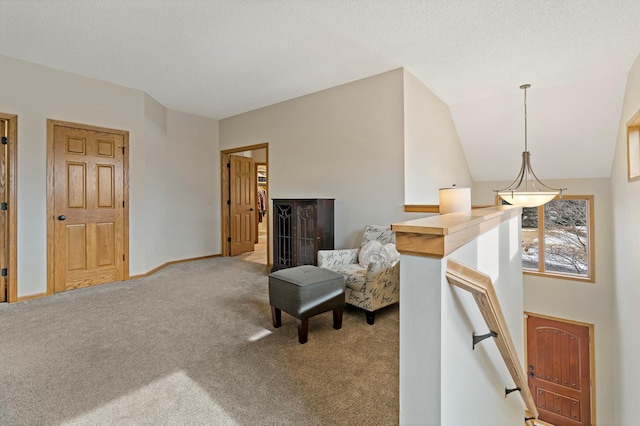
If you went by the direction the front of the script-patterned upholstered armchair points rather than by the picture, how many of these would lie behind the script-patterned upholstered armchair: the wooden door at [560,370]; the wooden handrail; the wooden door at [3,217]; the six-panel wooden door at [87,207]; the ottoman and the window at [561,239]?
2

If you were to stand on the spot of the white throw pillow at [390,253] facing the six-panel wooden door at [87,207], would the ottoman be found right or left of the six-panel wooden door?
left

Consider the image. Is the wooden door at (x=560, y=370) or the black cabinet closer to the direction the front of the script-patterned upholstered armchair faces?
the black cabinet

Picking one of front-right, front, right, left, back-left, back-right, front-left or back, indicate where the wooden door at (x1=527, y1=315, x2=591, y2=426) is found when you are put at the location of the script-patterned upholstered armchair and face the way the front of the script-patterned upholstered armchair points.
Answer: back

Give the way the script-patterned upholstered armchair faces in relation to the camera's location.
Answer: facing the viewer and to the left of the viewer

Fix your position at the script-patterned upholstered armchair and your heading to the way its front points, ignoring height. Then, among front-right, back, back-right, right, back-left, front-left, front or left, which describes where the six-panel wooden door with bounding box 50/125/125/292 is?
front-right

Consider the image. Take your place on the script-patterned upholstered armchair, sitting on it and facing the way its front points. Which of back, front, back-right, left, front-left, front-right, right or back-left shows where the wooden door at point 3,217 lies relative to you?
front-right

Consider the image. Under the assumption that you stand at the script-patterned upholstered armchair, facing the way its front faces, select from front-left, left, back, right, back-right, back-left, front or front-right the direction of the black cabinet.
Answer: right

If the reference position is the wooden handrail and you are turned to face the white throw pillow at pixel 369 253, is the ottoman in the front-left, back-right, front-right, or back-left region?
front-left

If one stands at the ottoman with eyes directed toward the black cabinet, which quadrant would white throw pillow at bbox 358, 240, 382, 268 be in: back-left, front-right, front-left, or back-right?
front-right

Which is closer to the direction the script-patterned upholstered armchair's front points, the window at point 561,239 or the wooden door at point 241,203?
the wooden door

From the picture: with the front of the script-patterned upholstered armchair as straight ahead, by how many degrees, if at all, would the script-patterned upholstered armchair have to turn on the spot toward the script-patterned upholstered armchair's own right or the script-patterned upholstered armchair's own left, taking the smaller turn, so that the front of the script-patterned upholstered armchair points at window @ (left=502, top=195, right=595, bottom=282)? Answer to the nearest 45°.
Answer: approximately 180°

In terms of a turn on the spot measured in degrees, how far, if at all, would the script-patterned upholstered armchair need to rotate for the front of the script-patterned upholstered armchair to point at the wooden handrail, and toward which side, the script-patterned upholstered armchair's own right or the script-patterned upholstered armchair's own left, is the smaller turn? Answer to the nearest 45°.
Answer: approximately 45° to the script-patterned upholstered armchair's own left

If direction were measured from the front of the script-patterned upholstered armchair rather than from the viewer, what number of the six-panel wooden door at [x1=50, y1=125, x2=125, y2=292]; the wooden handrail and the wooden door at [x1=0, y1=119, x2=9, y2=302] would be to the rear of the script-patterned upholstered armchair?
0
